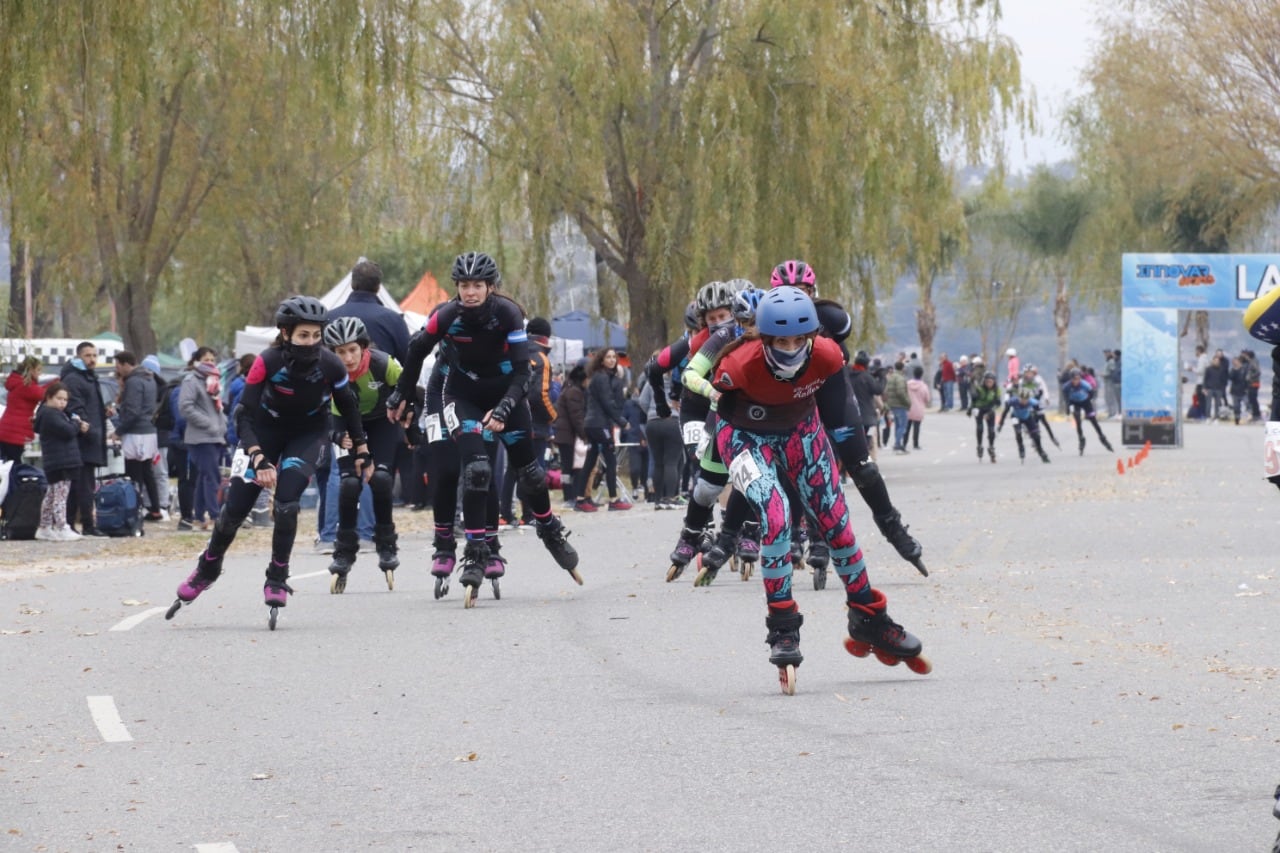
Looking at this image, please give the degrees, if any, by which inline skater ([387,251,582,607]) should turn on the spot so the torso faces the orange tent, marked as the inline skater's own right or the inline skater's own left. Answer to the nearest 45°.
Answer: approximately 180°

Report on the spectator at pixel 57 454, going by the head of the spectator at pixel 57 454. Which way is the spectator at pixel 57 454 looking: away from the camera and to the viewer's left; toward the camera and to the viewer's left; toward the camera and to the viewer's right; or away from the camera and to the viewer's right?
toward the camera and to the viewer's right

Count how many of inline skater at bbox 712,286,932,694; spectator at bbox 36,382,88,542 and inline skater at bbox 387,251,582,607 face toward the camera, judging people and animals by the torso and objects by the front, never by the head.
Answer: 2

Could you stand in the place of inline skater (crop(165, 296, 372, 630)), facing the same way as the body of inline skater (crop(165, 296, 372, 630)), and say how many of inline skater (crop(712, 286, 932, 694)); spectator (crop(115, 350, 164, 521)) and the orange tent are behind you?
2

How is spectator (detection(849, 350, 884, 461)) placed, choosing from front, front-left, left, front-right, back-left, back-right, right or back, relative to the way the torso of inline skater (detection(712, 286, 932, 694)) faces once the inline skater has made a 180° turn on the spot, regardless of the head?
front

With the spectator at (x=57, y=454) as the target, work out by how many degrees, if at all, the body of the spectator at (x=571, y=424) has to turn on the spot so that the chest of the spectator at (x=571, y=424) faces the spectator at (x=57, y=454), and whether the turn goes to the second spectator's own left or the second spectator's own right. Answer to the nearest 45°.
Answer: approximately 135° to the second spectator's own right

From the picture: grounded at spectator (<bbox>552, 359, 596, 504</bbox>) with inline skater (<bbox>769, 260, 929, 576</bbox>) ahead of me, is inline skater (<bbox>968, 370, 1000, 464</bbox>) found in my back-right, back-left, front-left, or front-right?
back-left

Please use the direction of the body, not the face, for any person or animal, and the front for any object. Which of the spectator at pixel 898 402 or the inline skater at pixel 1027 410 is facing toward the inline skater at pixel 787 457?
the inline skater at pixel 1027 410

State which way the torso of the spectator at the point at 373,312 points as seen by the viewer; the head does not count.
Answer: away from the camera

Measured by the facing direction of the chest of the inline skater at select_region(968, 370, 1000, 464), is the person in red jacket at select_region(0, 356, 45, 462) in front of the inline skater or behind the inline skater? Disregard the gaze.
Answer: in front
